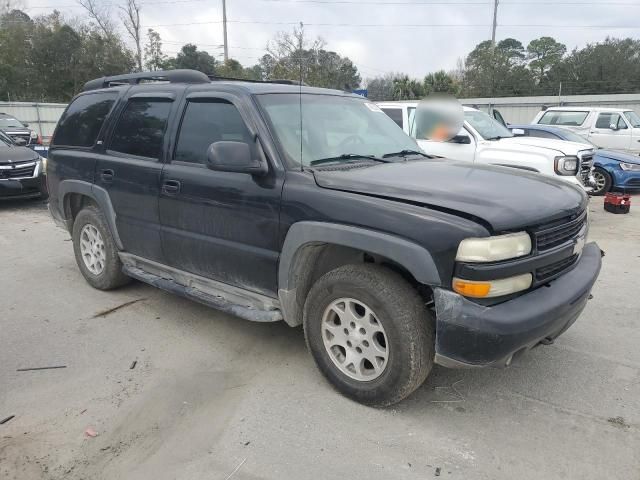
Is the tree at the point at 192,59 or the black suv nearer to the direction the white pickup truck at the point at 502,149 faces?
the black suv

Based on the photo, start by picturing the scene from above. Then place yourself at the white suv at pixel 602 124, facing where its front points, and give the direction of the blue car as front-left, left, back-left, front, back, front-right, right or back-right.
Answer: front-right

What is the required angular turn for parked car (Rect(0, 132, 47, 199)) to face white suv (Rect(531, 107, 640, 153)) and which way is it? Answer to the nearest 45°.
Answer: approximately 45° to its left

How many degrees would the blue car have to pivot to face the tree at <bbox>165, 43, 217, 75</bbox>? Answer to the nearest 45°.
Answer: approximately 180°

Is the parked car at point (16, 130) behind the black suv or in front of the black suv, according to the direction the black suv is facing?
behind

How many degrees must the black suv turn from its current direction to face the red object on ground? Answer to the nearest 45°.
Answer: approximately 90° to its left

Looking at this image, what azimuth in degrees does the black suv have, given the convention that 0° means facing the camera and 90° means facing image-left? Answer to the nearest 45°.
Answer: approximately 315°

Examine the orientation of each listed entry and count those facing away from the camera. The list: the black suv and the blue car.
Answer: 0
